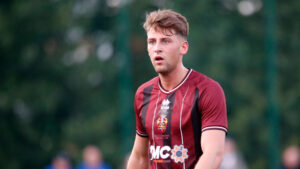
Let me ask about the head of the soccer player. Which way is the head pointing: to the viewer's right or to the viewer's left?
to the viewer's left

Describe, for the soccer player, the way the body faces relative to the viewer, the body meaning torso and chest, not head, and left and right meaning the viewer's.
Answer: facing the viewer and to the left of the viewer
